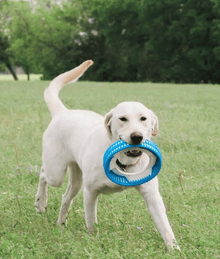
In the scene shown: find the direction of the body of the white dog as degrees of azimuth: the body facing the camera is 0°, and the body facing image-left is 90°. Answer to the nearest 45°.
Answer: approximately 315°
